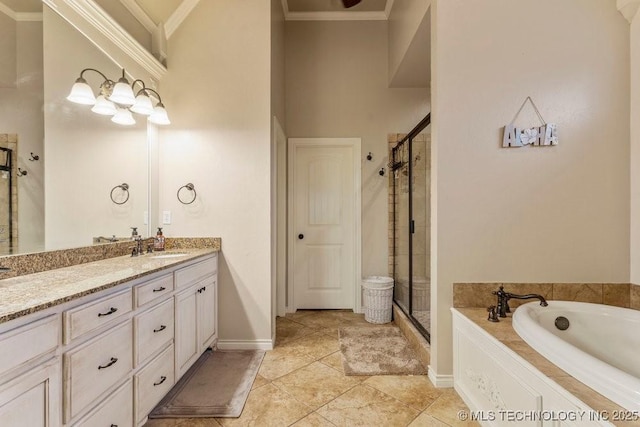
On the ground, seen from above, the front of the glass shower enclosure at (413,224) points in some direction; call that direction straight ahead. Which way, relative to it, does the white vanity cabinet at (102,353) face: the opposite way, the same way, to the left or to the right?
the opposite way

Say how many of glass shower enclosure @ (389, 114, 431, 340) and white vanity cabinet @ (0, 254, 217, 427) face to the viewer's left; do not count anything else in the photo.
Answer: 1

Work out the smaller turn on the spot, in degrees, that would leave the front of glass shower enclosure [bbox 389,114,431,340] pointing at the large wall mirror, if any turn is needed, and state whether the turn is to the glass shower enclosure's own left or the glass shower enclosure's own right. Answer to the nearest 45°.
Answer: approximately 45° to the glass shower enclosure's own left

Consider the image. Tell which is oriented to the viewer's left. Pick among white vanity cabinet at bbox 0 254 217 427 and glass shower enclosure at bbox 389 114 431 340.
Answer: the glass shower enclosure

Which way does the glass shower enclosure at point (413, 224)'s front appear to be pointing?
to the viewer's left

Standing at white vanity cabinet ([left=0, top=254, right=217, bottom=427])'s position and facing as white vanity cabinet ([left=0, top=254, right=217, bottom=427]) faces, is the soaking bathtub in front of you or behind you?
in front

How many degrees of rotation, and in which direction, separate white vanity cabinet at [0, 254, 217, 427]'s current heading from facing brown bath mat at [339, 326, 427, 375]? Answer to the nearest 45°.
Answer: approximately 45° to its left

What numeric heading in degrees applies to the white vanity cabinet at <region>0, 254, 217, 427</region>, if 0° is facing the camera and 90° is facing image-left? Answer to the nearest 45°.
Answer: approximately 315°
